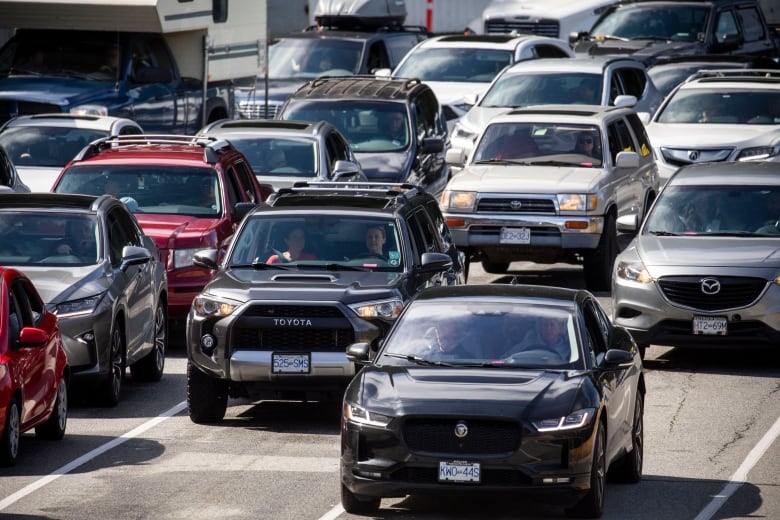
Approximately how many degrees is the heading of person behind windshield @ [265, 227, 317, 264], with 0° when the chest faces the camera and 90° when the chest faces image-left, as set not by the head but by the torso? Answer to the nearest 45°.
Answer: approximately 0°

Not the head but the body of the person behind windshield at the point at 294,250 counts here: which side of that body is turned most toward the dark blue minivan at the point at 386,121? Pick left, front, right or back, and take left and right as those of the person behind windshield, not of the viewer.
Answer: back

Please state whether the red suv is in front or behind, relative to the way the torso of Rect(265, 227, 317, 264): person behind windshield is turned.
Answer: behind

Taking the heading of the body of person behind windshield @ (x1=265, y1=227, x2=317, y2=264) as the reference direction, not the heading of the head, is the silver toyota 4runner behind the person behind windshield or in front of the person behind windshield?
behind
